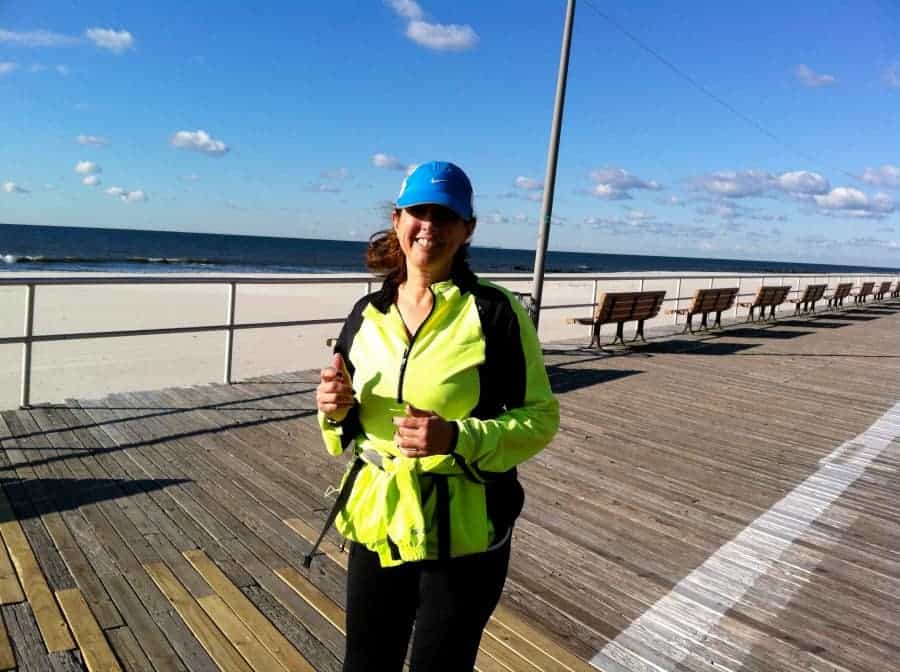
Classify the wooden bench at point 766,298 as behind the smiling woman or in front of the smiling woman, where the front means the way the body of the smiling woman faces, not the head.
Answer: behind

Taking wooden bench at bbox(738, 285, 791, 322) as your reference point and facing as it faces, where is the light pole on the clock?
The light pole is roughly at 8 o'clock from the wooden bench.

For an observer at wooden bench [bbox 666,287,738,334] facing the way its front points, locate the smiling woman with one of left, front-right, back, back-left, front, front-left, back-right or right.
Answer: back-left

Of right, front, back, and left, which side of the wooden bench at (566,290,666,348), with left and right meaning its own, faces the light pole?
left

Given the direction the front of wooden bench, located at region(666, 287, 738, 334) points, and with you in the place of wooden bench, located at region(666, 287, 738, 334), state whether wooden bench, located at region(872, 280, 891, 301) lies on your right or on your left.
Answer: on your right

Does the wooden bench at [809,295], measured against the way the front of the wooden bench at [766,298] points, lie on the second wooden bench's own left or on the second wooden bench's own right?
on the second wooden bench's own right

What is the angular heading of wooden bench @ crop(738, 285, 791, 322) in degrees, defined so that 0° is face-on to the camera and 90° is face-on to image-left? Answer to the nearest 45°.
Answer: approximately 135°

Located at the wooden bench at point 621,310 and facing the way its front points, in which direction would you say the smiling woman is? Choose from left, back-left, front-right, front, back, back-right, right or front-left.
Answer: back-left

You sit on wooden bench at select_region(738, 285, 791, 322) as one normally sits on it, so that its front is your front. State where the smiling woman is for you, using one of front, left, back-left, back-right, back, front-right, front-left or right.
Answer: back-left

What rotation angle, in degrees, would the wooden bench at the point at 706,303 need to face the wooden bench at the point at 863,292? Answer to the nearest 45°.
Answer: approximately 45° to its right

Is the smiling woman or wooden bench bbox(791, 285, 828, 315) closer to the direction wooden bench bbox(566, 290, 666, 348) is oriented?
the wooden bench

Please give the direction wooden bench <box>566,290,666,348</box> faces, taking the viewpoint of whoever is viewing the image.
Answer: facing away from the viewer and to the left of the viewer
